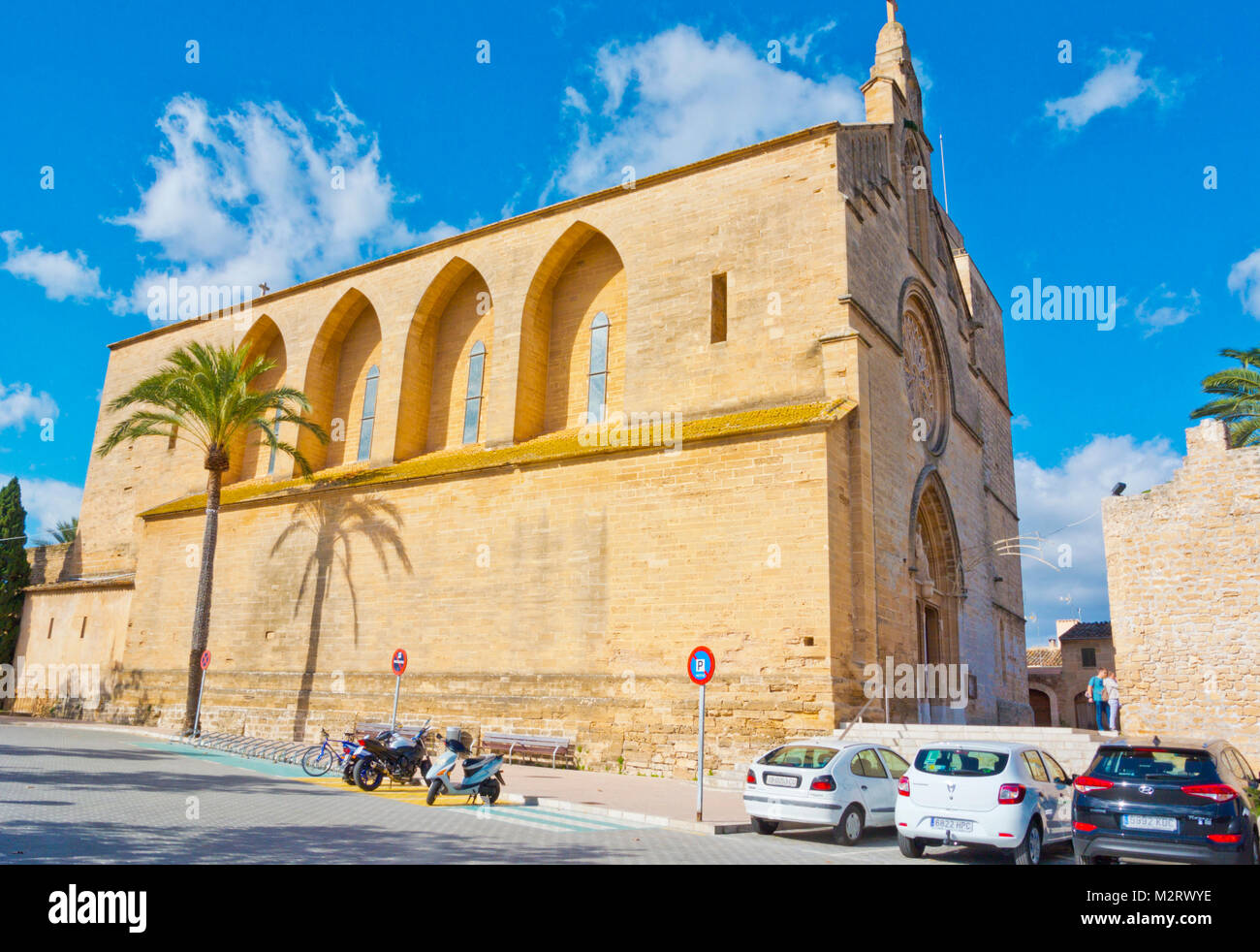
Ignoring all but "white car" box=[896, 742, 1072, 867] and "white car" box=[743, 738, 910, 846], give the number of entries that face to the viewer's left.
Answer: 0

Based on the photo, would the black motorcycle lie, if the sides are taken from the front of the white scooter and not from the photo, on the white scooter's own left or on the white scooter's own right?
on the white scooter's own right

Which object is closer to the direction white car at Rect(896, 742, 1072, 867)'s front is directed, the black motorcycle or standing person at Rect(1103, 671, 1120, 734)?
the standing person

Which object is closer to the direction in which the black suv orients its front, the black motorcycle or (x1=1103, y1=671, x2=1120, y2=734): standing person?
the standing person

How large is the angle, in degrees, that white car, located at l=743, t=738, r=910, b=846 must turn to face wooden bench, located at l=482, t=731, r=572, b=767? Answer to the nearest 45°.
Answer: approximately 90° to its left

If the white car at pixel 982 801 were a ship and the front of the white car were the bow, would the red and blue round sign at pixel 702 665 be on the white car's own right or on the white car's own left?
on the white car's own left

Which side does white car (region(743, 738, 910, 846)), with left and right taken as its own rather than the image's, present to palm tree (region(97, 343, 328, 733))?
left

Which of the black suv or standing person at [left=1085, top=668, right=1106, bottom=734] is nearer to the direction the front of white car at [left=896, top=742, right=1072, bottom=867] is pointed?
the standing person

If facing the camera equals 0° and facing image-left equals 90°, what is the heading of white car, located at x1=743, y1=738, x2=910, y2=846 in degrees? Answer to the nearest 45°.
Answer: approximately 225°

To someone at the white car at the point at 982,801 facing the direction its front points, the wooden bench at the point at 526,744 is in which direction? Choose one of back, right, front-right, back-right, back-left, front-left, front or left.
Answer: left

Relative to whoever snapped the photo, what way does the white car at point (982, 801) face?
facing away from the viewer and to the right of the viewer

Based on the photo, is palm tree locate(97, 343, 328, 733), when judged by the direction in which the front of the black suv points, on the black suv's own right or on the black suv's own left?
on the black suv's own left
